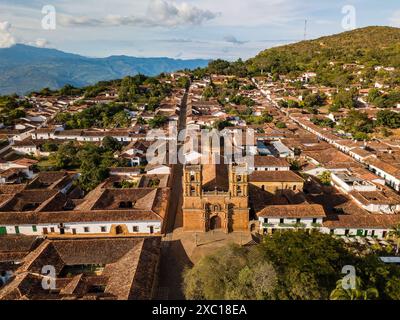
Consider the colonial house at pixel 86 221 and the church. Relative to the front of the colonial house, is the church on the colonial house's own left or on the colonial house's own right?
on the colonial house's own left

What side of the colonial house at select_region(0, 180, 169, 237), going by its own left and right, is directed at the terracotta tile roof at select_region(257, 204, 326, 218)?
left

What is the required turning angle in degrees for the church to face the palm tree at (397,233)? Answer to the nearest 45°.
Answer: approximately 90° to its left

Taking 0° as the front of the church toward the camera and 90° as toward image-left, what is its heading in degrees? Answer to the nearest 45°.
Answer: approximately 0°

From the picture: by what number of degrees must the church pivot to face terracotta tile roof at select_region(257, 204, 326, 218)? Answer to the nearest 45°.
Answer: approximately 90° to its left

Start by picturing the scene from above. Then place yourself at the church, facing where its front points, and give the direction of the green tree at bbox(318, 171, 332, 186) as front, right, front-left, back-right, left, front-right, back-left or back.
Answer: back-left

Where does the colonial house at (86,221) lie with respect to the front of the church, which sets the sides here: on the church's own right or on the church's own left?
on the church's own right

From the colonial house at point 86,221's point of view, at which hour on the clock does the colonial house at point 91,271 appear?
the colonial house at point 91,271 is roughly at 12 o'clock from the colonial house at point 86,221.

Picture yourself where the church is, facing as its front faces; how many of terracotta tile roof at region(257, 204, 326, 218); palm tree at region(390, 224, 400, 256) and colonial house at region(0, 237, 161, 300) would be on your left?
2

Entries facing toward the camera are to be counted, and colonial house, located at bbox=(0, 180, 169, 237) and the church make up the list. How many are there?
2
